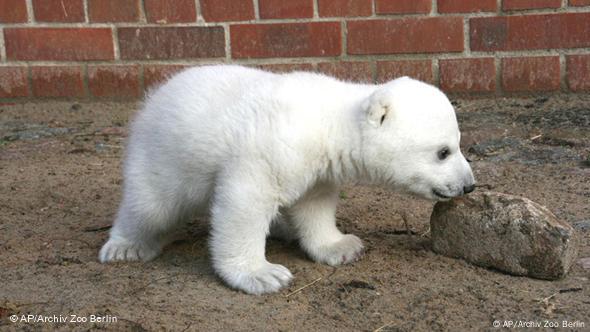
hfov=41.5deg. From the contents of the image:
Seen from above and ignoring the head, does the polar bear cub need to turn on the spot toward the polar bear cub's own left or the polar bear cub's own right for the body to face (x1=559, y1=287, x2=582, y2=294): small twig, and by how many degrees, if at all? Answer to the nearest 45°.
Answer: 0° — it already faces it

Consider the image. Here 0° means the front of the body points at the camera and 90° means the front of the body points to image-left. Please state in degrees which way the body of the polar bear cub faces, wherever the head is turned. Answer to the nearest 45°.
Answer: approximately 270°

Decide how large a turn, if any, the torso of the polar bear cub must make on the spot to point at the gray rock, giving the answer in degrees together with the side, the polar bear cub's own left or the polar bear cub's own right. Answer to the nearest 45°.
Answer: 0° — it already faces it

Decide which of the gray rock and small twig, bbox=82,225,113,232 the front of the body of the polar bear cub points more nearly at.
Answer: the gray rock

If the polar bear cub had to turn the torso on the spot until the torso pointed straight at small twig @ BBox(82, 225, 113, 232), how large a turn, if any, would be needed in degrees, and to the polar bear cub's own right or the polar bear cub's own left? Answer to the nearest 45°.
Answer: approximately 135° to the polar bear cub's own left
